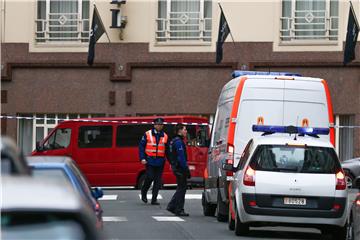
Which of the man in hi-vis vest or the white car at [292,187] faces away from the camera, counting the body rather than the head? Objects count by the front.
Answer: the white car

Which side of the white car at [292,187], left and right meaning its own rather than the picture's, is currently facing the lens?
back

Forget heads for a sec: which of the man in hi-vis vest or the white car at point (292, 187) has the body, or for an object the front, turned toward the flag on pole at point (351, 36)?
the white car

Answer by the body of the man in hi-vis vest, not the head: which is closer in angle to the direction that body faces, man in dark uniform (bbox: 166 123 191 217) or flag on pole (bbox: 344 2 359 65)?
the man in dark uniform

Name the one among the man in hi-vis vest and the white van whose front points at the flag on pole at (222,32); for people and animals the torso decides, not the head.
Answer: the white van

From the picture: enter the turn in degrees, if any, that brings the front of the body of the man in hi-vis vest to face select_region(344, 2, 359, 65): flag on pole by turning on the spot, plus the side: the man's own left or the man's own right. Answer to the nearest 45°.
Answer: approximately 135° to the man's own left

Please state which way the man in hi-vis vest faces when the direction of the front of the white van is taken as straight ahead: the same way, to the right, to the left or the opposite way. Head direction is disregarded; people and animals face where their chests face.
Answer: the opposite way

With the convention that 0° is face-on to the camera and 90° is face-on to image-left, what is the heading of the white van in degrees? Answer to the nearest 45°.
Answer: approximately 180°

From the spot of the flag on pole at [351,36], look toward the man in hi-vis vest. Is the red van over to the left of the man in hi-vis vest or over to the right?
right
